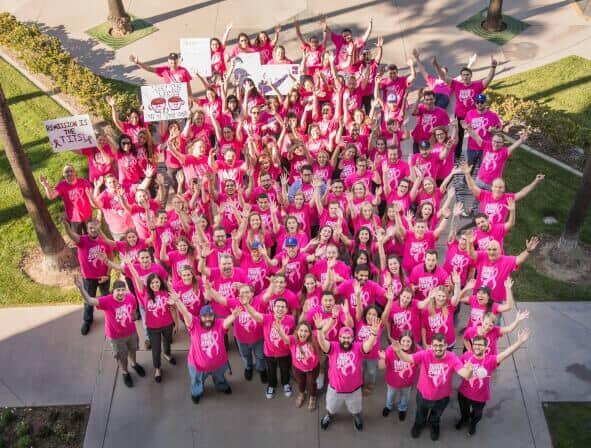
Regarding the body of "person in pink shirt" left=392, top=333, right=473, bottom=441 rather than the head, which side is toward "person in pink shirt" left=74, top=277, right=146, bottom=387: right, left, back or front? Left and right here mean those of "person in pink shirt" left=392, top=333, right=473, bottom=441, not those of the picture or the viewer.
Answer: right

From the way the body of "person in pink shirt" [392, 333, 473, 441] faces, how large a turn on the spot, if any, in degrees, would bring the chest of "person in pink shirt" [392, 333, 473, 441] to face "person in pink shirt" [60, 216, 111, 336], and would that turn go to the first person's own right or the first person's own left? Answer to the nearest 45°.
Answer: approximately 90° to the first person's own right

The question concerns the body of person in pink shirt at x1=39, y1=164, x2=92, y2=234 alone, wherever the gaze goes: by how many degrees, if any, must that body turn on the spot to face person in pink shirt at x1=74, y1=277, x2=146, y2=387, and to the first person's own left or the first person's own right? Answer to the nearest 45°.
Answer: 0° — they already face them

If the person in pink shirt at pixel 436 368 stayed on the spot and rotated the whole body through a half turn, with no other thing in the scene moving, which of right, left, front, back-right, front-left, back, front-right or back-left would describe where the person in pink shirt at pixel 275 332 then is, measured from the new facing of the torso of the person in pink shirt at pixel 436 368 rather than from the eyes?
left

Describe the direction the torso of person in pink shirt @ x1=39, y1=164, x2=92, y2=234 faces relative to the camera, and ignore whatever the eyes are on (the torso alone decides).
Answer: toward the camera

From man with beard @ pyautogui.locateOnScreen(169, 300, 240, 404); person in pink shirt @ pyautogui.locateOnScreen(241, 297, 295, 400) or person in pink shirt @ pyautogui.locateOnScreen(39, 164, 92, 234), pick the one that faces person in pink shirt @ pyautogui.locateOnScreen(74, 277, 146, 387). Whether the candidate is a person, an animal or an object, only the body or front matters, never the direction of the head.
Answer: person in pink shirt @ pyautogui.locateOnScreen(39, 164, 92, 234)

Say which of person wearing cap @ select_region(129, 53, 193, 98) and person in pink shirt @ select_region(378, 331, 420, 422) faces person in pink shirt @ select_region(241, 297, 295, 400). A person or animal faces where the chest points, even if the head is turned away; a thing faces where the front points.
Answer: the person wearing cap

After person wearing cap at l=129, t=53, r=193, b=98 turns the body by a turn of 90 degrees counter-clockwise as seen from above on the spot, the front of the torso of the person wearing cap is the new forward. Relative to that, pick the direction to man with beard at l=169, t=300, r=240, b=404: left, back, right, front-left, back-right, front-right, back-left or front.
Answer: right

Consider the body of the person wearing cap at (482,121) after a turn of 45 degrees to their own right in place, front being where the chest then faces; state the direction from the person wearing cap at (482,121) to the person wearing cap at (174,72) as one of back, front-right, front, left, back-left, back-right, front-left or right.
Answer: front-right

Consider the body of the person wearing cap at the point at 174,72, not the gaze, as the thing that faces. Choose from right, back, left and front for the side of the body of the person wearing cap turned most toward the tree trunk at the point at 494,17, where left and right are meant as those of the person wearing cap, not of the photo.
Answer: left

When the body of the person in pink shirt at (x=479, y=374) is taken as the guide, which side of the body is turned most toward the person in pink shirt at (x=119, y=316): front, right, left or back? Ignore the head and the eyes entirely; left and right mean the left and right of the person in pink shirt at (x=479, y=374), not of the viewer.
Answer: right

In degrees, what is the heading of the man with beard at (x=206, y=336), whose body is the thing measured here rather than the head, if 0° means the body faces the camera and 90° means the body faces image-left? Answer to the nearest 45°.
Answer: approximately 0°

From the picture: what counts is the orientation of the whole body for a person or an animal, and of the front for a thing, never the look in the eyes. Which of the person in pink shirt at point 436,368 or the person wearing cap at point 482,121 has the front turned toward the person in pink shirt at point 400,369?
the person wearing cap

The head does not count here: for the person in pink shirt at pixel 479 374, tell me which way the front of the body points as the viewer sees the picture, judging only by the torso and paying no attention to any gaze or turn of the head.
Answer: toward the camera

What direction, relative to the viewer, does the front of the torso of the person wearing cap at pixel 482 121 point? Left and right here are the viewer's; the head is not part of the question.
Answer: facing the viewer

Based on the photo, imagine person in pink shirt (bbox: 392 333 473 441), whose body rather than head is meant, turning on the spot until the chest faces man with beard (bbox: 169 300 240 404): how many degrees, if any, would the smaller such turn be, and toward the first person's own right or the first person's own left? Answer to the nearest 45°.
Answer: approximately 90° to the first person's own right
